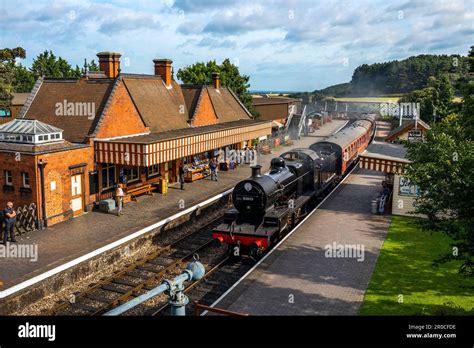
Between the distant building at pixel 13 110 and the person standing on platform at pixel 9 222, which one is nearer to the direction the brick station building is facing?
the person standing on platform

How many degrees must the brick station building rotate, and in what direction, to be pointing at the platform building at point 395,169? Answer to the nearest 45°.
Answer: approximately 45° to its left

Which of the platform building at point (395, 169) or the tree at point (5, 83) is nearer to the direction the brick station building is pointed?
the platform building

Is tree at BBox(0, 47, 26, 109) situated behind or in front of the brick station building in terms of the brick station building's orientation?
behind

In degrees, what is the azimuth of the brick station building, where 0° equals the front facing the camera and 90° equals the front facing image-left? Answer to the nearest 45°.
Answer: approximately 315°

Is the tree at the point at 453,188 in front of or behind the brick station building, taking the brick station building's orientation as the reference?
in front

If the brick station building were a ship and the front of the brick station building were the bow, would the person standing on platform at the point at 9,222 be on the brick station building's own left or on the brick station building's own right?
on the brick station building's own right

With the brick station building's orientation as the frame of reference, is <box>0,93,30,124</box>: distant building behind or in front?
behind
